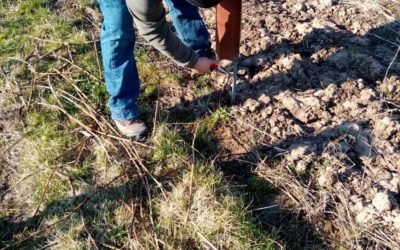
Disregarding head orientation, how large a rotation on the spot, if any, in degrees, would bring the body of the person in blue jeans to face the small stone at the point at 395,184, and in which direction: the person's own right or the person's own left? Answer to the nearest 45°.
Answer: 0° — they already face it

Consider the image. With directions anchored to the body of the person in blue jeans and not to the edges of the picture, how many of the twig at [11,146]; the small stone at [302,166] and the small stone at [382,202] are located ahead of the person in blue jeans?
2

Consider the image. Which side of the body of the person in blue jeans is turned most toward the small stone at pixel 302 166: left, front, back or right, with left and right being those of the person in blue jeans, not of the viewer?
front

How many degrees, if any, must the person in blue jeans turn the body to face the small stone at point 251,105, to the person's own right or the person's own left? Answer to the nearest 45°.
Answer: approximately 45° to the person's own left

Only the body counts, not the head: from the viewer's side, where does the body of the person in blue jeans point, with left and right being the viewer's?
facing the viewer and to the right of the viewer

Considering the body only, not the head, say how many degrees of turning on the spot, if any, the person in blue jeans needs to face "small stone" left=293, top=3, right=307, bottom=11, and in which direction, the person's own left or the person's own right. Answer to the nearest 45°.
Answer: approximately 90° to the person's own left

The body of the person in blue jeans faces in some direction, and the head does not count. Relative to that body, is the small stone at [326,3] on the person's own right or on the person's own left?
on the person's own left

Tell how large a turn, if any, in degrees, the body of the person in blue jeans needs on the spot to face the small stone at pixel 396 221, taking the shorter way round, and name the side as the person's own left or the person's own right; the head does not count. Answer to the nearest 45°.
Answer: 0° — they already face it

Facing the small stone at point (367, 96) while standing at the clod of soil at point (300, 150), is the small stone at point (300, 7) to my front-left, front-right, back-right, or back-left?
front-left

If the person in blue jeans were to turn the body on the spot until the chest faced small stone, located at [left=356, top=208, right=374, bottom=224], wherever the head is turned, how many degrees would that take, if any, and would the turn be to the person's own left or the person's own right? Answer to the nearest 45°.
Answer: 0° — they already face it

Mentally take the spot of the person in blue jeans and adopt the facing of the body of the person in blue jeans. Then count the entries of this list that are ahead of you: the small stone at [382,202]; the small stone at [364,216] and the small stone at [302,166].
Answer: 3
